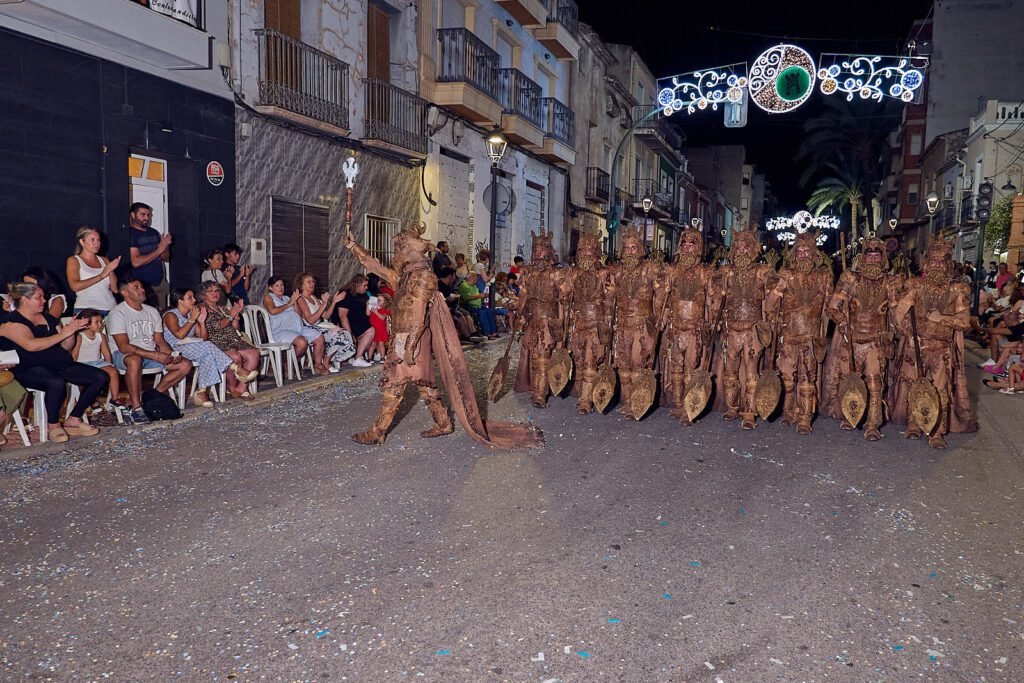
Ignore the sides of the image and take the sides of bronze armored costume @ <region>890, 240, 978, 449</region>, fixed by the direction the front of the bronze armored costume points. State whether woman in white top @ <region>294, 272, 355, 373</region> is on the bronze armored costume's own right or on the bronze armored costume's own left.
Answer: on the bronze armored costume's own right

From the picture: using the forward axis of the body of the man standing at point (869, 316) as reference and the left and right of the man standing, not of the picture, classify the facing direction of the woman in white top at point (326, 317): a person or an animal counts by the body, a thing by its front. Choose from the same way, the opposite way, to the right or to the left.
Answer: to the left

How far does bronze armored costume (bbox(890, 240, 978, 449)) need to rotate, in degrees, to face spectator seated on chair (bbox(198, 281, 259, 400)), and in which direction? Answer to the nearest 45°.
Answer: approximately 90° to its right

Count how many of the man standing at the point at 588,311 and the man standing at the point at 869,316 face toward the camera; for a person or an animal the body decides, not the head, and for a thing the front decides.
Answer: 2

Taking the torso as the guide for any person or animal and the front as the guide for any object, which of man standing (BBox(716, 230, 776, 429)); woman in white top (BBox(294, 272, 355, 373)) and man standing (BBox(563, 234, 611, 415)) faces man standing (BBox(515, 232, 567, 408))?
the woman in white top

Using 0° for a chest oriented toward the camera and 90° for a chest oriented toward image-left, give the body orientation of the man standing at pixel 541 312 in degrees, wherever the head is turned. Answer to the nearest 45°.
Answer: approximately 0°

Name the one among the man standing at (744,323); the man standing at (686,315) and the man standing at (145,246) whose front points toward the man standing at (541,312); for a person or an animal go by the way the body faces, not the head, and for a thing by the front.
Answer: the man standing at (145,246)

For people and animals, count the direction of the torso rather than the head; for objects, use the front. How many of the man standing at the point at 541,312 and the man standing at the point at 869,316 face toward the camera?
2

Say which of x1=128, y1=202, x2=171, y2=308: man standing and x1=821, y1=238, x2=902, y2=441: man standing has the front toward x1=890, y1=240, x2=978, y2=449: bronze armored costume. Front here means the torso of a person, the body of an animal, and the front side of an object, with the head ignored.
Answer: x1=128, y1=202, x2=171, y2=308: man standing
